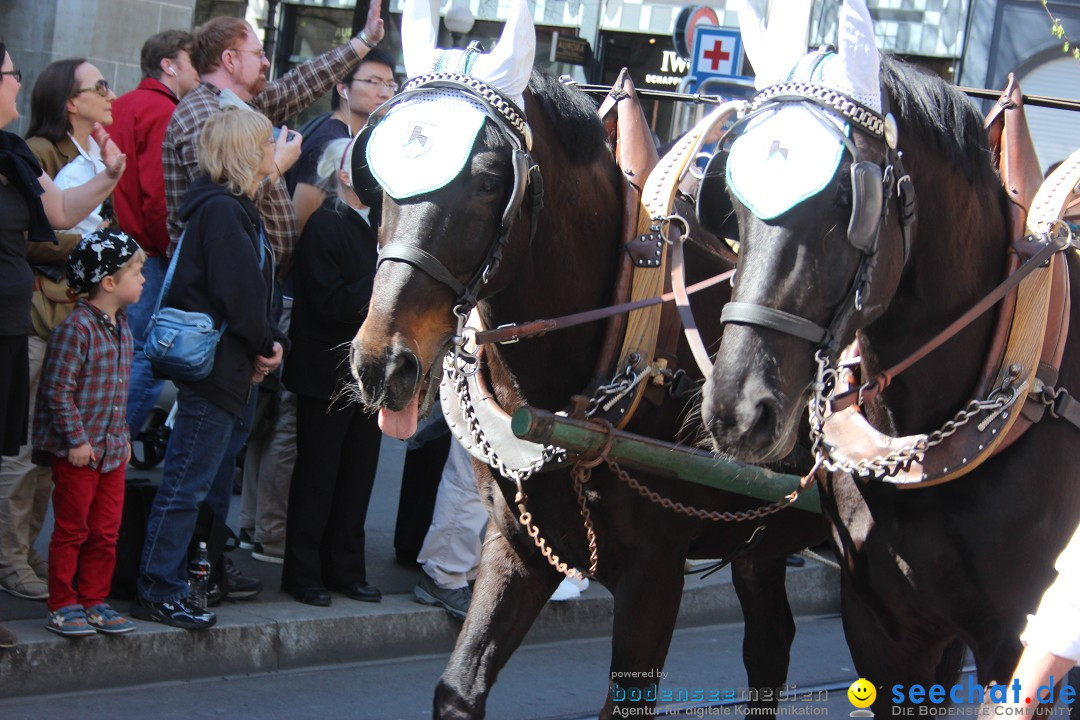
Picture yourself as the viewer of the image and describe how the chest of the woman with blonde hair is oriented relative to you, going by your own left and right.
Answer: facing to the right of the viewer

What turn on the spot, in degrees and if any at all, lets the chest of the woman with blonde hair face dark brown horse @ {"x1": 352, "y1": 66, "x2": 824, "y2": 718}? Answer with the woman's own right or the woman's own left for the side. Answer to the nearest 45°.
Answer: approximately 45° to the woman's own right

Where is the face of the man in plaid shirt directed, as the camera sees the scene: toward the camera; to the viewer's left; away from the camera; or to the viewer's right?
to the viewer's right

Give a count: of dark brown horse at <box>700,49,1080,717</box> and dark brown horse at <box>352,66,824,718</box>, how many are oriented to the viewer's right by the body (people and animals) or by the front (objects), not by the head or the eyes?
0

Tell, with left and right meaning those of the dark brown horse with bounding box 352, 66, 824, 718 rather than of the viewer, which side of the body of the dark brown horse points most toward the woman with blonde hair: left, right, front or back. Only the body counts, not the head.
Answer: right

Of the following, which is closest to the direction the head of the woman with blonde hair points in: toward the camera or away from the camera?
away from the camera

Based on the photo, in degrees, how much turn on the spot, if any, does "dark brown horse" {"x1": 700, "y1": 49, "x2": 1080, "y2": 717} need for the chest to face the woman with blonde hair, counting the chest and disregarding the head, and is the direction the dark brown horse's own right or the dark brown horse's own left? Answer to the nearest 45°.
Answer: approximately 90° to the dark brown horse's own right

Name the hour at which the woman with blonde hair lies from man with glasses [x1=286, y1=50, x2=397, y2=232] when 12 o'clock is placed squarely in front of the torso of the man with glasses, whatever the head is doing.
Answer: The woman with blonde hair is roughly at 2 o'clock from the man with glasses.

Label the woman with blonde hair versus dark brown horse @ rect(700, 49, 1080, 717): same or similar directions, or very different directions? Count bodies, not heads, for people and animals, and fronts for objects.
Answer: very different directions
